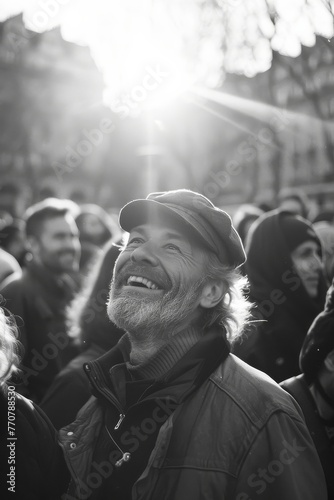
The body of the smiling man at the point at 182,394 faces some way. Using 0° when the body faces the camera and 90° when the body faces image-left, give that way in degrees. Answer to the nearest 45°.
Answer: approximately 45°

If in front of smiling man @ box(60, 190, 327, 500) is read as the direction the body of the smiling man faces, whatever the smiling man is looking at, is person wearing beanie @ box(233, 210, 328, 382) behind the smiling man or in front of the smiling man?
behind

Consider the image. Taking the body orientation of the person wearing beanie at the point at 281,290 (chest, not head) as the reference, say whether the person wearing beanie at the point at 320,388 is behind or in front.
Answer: in front

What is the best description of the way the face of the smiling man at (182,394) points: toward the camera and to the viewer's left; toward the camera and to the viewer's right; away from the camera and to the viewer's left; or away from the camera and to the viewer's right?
toward the camera and to the viewer's left

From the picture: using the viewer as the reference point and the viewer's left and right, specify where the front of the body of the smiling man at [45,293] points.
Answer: facing the viewer and to the right of the viewer

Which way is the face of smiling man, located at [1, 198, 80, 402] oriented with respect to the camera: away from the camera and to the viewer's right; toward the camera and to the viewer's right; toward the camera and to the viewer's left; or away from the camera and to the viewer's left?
toward the camera and to the viewer's right

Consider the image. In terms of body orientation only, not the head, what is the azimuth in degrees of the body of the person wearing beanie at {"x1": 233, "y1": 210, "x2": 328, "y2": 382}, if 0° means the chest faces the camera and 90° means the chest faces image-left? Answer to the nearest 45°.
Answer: approximately 315°
